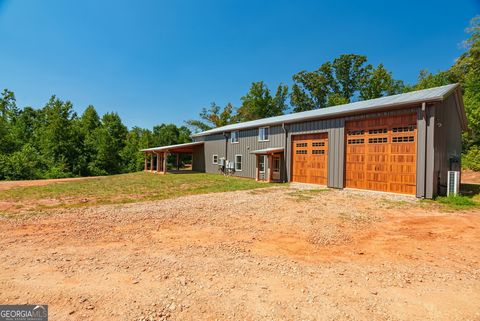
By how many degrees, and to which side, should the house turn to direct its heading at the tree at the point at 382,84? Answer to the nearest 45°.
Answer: approximately 135° to its right

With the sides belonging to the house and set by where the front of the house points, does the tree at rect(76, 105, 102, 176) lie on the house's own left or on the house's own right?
on the house's own right

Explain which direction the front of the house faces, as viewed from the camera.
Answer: facing the viewer and to the left of the viewer

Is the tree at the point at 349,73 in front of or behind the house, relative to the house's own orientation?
behind

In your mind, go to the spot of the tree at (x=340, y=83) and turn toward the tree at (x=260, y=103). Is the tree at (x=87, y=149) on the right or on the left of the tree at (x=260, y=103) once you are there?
left

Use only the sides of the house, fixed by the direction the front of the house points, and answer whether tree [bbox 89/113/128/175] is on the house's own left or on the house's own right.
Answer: on the house's own right

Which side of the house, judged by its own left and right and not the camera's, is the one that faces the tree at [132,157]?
right

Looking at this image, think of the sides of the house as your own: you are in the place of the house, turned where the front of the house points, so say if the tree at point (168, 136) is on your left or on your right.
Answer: on your right
